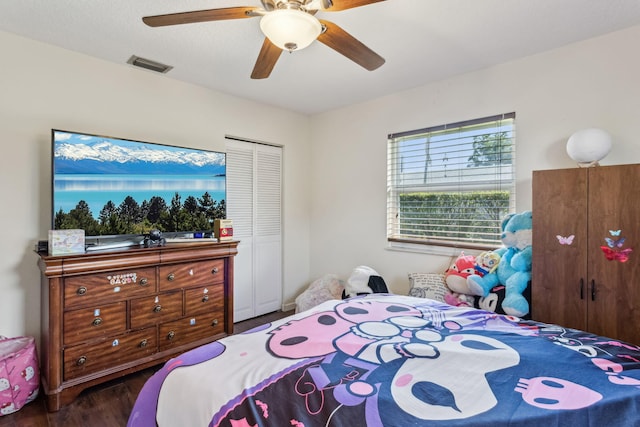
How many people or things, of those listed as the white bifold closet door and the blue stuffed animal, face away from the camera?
0

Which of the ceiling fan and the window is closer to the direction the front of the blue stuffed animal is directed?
the ceiling fan

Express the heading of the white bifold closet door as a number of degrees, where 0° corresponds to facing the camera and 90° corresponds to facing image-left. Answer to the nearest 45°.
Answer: approximately 315°

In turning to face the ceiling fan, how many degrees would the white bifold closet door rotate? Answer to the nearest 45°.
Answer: approximately 45° to its right

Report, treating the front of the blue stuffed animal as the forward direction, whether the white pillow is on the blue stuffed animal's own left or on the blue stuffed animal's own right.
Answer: on the blue stuffed animal's own right

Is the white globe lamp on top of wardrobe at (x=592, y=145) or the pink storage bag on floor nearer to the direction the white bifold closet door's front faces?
the white globe lamp on top of wardrobe

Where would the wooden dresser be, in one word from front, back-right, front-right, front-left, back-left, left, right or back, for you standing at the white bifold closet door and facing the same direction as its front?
right

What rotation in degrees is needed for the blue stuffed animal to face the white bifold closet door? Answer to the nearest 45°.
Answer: approximately 45° to its right

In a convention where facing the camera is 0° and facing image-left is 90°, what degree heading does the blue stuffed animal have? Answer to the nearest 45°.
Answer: approximately 45°

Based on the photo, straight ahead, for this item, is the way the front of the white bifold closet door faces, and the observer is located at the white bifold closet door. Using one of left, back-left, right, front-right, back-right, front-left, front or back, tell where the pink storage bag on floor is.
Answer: right

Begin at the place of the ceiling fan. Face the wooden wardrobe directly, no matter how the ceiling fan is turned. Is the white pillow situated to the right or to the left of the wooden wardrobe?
left

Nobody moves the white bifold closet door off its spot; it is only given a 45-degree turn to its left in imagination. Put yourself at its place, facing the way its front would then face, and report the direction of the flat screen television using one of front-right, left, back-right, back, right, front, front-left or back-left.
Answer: back-right

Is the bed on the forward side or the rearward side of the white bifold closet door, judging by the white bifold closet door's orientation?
on the forward side

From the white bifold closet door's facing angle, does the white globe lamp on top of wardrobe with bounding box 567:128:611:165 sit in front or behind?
in front
